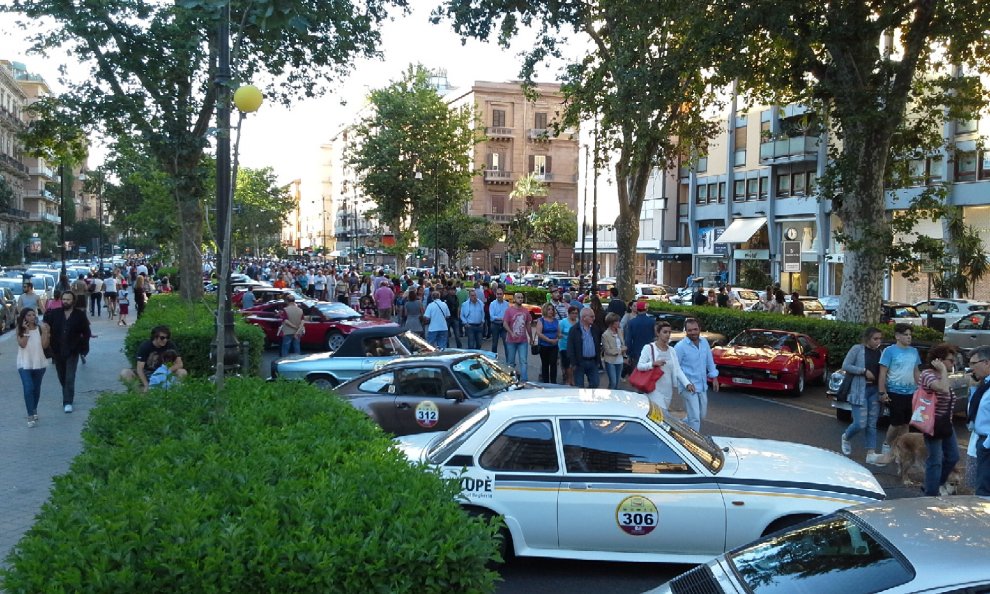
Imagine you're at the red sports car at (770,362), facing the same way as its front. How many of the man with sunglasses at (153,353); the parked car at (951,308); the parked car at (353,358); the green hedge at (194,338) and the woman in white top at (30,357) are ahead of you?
4

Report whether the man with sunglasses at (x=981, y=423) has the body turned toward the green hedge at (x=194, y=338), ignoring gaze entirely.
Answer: yes

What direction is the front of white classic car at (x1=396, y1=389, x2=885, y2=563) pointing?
to the viewer's right

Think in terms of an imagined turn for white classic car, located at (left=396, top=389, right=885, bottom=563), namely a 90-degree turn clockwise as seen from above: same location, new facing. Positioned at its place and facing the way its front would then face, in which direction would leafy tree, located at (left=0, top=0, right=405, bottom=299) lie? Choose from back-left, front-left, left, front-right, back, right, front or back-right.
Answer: back-right

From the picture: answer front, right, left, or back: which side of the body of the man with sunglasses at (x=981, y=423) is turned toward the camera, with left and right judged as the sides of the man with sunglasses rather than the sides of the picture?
left

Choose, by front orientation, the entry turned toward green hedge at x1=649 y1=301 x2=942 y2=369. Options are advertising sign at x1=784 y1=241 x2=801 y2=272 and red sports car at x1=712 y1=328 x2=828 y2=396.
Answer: the advertising sign

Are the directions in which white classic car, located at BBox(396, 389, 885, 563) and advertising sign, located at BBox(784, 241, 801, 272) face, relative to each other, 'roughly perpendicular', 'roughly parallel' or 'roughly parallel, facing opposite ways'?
roughly perpendicular

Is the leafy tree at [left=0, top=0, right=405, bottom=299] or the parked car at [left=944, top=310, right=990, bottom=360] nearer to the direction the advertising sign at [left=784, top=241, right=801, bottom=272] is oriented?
the leafy tree

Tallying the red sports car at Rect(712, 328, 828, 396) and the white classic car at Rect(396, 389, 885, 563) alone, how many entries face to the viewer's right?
1

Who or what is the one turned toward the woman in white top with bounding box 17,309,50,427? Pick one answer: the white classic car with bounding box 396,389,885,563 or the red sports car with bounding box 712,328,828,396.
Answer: the red sports car

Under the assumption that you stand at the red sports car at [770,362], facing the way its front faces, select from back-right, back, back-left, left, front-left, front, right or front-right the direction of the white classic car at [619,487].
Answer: front-left

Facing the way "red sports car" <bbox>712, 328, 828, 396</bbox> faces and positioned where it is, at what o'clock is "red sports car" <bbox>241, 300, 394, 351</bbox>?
"red sports car" <bbox>241, 300, 394, 351</bbox> is roughly at 2 o'clock from "red sports car" <bbox>712, 328, 828, 396</bbox>.

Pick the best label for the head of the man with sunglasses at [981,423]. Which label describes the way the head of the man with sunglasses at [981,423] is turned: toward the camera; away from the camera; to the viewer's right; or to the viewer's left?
to the viewer's left

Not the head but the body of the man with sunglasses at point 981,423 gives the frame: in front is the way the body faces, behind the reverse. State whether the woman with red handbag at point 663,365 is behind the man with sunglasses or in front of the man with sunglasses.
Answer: in front

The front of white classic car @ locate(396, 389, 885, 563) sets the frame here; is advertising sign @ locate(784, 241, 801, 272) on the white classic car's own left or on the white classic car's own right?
on the white classic car's own left

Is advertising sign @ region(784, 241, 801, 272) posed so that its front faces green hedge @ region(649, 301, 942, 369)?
yes
